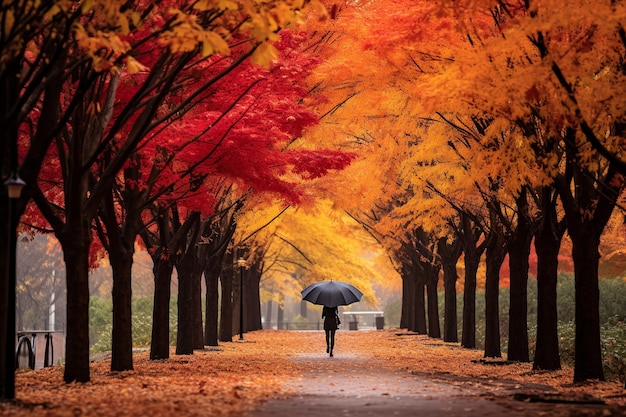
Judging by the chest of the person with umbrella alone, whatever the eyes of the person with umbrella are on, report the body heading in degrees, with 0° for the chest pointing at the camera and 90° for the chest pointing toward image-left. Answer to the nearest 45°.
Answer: approximately 180°

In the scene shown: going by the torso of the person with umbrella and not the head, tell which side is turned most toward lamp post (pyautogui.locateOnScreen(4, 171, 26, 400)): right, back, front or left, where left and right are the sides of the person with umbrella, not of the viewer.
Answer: back
